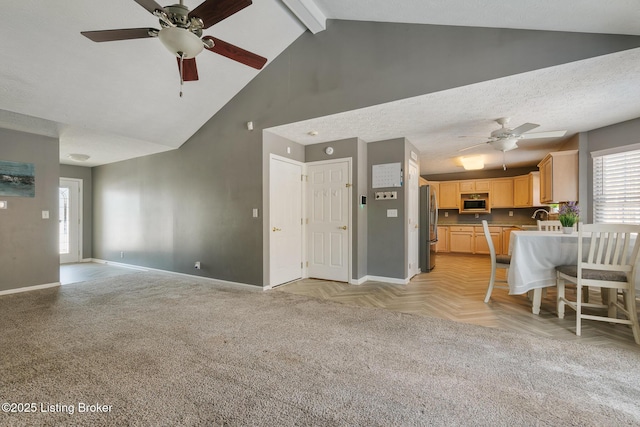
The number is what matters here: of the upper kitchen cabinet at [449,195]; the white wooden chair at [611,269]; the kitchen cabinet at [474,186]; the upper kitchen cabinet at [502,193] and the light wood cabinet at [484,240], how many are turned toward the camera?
4

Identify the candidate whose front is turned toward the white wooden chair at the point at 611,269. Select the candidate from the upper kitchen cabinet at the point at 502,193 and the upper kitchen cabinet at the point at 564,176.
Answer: the upper kitchen cabinet at the point at 502,193

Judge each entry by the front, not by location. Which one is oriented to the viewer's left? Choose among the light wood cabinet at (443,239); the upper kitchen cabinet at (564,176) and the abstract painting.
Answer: the upper kitchen cabinet

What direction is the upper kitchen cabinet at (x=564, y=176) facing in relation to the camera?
to the viewer's left

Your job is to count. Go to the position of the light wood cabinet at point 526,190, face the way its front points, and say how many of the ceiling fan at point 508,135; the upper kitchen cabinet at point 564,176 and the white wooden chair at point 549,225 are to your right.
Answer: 0

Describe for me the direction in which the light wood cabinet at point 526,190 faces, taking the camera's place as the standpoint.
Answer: facing the viewer and to the left of the viewer

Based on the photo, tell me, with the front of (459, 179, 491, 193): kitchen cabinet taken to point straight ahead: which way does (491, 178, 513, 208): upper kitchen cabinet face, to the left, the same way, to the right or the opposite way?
the same way

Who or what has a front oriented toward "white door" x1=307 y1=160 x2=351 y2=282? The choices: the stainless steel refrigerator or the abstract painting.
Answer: the abstract painting

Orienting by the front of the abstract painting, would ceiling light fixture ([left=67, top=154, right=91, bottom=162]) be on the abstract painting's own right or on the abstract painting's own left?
on the abstract painting's own left

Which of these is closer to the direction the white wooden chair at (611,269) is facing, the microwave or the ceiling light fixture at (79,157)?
the microwave

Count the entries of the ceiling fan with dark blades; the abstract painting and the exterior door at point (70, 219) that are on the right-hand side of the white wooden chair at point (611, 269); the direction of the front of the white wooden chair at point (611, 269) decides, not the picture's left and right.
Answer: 0

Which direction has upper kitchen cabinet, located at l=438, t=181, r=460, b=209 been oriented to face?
toward the camera

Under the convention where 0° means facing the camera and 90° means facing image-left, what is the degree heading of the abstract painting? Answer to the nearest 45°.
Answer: approximately 315°

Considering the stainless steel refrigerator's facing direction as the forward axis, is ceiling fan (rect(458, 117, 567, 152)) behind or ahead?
ahead

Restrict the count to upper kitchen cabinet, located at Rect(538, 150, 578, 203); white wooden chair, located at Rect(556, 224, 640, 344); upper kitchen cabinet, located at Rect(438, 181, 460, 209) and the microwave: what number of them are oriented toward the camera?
2

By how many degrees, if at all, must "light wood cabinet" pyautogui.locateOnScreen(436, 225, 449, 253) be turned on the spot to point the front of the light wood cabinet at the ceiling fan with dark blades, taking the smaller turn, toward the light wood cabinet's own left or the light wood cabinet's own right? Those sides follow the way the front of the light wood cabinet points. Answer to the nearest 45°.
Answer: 0° — it already faces it

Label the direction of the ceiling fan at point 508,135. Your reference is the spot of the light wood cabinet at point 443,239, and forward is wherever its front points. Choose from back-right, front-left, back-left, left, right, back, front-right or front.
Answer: front

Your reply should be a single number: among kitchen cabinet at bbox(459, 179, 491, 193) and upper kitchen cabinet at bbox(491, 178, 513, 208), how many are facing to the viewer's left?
0

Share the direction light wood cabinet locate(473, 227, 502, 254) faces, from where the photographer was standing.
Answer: facing the viewer
